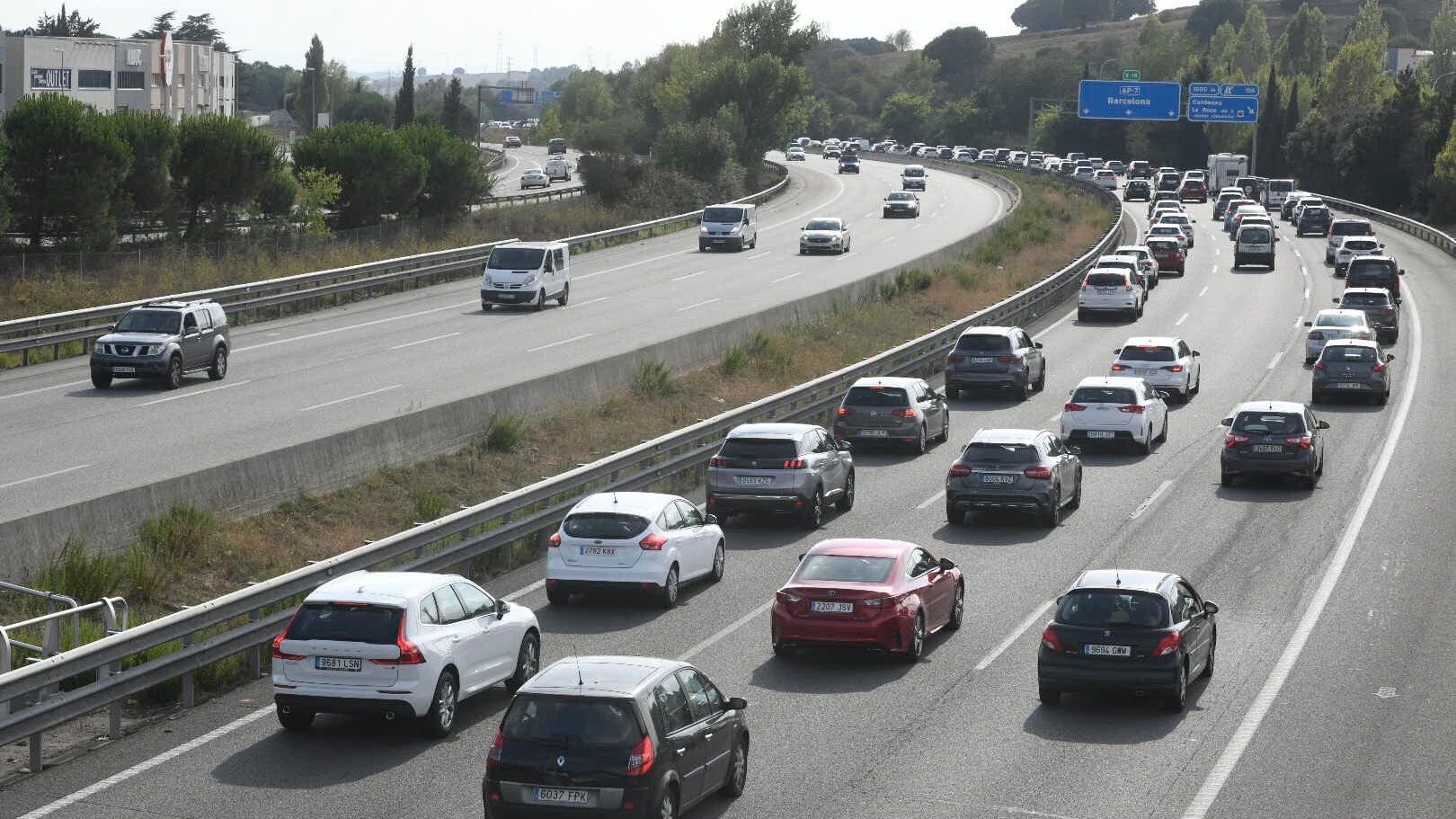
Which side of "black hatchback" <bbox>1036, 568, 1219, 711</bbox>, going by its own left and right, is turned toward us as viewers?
back

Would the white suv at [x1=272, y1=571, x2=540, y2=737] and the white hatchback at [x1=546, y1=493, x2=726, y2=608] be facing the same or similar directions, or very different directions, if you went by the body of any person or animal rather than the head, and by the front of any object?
same or similar directions

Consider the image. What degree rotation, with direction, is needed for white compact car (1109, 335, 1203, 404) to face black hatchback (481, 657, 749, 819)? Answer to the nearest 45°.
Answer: approximately 180°

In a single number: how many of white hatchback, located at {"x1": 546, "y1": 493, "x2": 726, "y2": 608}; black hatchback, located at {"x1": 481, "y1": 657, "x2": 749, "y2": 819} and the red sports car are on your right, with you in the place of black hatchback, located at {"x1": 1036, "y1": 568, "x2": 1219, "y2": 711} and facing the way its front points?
0

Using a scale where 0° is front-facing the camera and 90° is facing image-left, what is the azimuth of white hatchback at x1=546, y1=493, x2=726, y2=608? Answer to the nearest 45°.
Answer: approximately 225°

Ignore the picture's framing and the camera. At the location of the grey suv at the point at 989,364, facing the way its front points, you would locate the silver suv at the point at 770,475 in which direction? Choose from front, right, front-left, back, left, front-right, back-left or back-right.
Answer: back

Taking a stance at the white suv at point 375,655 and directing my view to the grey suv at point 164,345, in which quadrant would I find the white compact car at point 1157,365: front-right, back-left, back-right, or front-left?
front-right

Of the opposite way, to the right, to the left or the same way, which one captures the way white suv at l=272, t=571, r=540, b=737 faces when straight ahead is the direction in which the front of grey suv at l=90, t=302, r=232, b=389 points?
the opposite way

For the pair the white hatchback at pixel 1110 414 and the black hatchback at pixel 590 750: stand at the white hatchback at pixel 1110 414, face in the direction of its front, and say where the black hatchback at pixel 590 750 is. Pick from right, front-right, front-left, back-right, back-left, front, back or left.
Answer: back

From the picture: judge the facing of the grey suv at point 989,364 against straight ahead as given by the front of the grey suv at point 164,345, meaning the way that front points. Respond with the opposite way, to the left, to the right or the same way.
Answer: the opposite way

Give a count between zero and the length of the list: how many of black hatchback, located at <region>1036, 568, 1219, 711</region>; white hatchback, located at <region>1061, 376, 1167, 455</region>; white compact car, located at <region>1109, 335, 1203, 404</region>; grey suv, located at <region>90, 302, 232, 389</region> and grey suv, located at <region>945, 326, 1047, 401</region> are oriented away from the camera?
4

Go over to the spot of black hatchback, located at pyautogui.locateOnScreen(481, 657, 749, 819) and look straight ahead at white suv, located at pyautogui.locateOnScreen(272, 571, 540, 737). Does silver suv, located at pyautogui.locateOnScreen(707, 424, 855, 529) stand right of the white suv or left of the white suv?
right

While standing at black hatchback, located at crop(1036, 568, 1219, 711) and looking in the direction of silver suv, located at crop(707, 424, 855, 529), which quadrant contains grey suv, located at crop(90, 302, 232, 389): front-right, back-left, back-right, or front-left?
front-left

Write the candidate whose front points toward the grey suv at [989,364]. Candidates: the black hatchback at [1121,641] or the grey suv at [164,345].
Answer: the black hatchback

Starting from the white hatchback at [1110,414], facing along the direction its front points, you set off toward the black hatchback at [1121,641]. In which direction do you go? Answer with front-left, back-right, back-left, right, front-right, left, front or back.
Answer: back

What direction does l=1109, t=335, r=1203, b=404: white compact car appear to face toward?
away from the camera

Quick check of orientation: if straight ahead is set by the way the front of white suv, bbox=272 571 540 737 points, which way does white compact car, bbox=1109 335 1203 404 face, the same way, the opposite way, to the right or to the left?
the same way

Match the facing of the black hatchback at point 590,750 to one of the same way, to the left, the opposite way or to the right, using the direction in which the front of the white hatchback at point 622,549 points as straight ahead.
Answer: the same way

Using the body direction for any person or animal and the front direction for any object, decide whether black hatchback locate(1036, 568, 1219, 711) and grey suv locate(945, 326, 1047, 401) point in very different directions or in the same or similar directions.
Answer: same or similar directions

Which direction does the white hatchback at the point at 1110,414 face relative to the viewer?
away from the camera

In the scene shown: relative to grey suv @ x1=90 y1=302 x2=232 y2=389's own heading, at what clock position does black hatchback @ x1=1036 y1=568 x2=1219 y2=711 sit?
The black hatchback is roughly at 10 o'clock from the grey suv.
